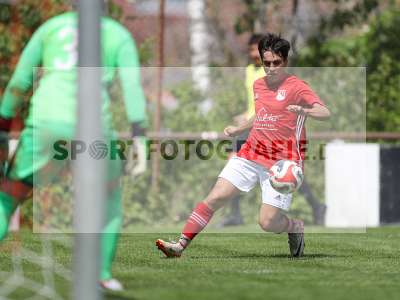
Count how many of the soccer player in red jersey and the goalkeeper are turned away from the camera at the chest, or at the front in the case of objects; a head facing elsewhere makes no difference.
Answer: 1

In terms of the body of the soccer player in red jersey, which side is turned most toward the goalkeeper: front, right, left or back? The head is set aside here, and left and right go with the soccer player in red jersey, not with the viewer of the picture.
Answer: front

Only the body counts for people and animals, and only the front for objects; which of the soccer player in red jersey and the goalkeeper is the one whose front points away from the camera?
the goalkeeper

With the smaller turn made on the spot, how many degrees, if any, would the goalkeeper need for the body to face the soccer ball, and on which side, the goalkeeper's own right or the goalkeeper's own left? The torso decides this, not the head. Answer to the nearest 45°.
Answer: approximately 45° to the goalkeeper's own right

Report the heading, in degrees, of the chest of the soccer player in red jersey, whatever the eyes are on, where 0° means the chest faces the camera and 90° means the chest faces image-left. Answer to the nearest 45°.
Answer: approximately 45°

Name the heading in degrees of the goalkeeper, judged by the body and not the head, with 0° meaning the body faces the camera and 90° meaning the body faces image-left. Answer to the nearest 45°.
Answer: approximately 180°
